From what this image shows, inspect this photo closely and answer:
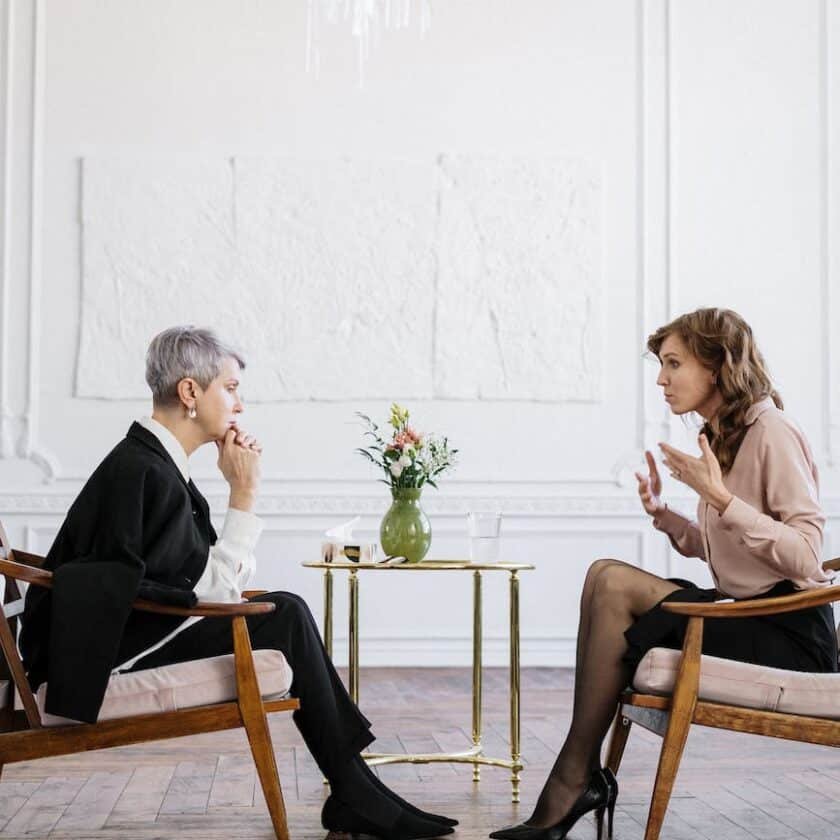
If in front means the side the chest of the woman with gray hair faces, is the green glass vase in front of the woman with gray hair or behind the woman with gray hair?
in front

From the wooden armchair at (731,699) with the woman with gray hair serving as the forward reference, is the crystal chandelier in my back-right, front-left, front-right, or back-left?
front-right

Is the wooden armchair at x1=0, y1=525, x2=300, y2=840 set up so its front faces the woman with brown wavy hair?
yes

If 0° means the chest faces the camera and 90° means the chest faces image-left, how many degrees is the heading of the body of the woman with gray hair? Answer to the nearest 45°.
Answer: approximately 270°

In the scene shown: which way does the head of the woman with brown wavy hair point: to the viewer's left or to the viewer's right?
to the viewer's left

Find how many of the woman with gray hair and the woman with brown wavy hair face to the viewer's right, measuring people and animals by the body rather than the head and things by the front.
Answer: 1

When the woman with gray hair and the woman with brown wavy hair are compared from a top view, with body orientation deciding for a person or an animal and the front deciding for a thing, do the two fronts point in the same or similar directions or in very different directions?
very different directions

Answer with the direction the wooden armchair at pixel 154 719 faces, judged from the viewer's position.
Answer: facing to the right of the viewer

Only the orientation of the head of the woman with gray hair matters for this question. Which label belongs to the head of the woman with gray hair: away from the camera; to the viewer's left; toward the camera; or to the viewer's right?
to the viewer's right

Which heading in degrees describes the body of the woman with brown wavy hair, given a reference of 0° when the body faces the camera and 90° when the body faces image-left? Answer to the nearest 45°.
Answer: approximately 90°

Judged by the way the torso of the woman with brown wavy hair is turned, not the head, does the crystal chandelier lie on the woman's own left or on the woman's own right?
on the woman's own right

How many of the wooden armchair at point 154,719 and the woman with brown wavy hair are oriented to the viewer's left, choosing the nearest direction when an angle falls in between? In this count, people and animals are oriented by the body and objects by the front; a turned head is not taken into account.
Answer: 1

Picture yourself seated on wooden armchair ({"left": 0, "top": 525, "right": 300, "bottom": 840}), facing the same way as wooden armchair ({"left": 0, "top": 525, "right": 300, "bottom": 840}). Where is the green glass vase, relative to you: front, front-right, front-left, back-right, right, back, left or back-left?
front-left
